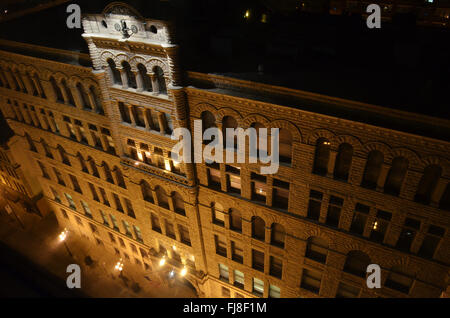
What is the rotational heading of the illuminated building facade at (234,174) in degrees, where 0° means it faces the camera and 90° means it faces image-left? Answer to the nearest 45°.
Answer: approximately 45°
